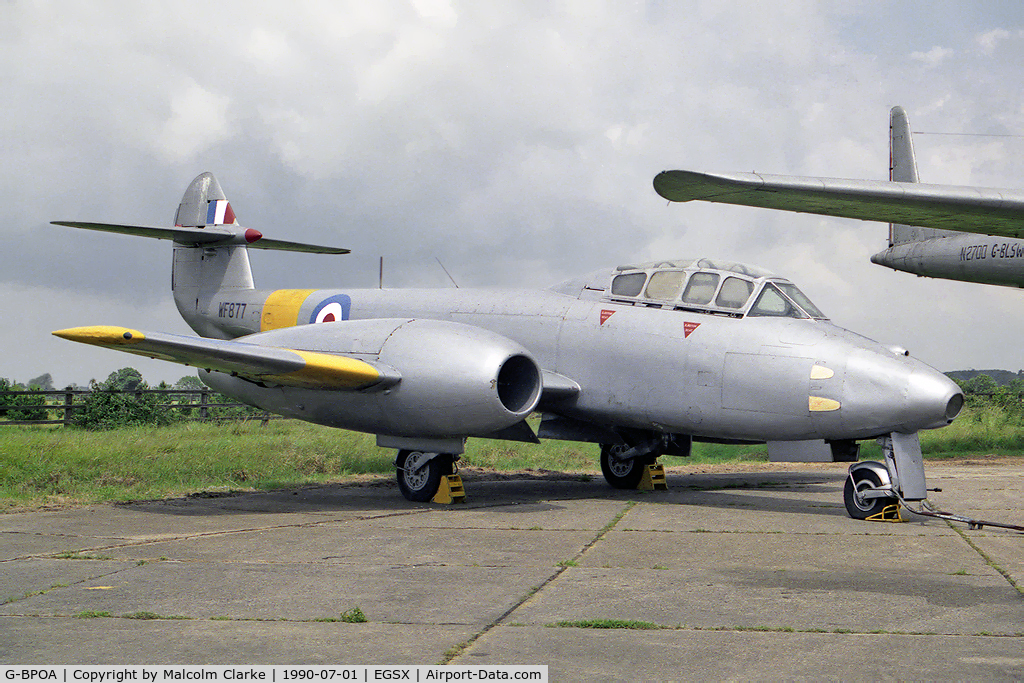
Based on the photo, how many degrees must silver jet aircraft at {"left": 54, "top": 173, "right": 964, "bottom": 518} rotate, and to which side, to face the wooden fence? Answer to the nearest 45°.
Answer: approximately 180°

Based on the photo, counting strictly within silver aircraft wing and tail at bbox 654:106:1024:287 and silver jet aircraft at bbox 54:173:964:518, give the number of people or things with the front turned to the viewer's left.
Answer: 0

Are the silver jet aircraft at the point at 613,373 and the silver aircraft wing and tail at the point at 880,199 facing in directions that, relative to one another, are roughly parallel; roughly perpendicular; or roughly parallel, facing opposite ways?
roughly parallel

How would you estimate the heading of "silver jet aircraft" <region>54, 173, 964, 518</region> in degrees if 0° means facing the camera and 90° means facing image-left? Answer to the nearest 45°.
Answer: approximately 315°

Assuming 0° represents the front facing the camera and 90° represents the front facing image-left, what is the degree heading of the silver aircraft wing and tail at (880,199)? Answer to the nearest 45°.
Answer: approximately 315°

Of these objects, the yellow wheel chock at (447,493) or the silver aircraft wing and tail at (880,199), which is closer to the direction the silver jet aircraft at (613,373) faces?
the silver aircraft wing and tail
